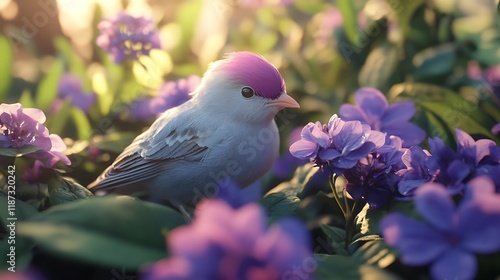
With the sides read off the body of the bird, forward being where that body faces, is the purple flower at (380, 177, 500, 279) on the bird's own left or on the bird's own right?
on the bird's own right

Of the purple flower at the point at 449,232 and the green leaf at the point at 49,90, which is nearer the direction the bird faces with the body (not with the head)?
the purple flower

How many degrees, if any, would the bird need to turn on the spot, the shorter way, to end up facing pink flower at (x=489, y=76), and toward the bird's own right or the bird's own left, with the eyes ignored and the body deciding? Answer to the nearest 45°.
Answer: approximately 45° to the bird's own left

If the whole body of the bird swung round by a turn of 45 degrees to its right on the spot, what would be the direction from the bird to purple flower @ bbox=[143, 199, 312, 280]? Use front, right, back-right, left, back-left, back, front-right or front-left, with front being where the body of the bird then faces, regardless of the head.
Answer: front-right

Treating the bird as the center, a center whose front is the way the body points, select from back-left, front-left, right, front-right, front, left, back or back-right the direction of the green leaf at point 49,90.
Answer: back-left

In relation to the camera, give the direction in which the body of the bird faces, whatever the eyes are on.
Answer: to the viewer's right
